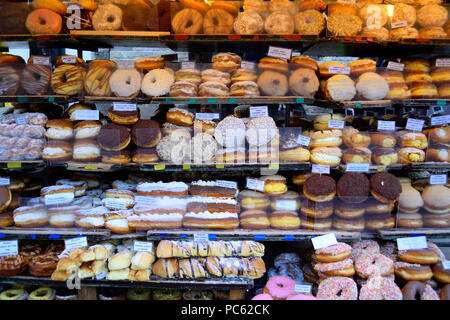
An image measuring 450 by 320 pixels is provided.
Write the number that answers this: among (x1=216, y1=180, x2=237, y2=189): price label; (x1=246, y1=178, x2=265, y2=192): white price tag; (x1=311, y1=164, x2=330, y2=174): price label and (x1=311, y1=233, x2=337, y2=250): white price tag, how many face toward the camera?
4

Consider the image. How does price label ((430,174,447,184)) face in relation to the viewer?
toward the camera

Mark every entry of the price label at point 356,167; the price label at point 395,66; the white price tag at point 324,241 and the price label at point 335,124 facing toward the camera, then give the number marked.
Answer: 4

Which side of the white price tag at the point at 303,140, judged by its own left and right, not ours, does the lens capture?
front

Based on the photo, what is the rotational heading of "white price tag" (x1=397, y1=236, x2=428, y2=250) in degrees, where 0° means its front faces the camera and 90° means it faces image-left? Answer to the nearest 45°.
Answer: approximately 0°

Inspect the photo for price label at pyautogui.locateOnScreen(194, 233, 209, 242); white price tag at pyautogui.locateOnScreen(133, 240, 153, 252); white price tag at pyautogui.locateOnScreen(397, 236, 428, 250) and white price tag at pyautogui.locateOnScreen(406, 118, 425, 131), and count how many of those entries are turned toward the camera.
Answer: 4

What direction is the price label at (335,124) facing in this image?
toward the camera

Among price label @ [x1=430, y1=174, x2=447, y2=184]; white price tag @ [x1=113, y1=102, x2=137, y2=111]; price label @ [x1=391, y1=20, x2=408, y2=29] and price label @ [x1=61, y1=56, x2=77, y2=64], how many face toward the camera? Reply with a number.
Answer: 4

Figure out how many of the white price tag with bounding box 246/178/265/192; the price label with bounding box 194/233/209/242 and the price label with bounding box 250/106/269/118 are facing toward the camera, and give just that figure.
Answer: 3
